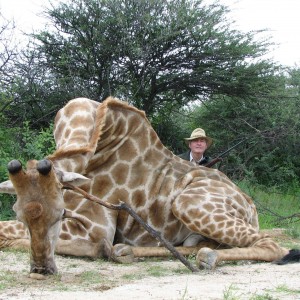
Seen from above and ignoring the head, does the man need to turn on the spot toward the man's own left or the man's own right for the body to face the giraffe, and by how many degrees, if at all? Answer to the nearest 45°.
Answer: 0° — they already face it

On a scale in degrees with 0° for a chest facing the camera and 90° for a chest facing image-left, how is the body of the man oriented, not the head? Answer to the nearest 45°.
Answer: approximately 0°

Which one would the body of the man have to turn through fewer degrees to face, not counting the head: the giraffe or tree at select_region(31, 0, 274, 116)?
the giraffe

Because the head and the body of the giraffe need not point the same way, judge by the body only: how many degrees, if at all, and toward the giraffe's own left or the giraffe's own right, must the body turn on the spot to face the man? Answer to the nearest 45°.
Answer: approximately 135° to the giraffe's own right

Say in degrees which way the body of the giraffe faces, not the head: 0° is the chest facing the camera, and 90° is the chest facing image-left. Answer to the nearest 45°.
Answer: approximately 45°

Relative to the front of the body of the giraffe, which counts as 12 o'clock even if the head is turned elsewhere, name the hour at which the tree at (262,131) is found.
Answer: The tree is roughly at 5 o'clock from the giraffe.

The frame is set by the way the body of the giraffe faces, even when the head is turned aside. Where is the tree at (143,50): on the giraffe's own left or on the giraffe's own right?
on the giraffe's own right

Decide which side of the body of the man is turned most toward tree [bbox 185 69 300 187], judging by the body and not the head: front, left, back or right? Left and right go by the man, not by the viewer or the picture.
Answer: back
